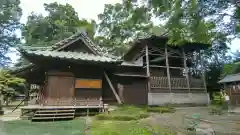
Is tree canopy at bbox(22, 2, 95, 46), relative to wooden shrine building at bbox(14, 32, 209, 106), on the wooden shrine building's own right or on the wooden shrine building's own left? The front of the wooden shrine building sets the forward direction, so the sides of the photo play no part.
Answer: on the wooden shrine building's own right

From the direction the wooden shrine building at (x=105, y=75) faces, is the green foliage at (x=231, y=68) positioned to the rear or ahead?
to the rear

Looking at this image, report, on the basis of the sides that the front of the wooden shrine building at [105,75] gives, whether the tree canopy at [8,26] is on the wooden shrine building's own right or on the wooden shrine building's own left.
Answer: on the wooden shrine building's own right

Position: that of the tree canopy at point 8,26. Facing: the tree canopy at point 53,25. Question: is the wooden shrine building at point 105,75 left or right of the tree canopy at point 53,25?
right

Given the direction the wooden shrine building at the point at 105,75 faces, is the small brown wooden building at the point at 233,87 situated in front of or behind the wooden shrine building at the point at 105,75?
behind
